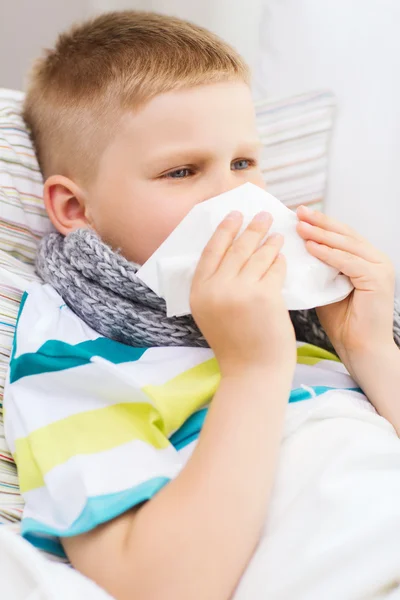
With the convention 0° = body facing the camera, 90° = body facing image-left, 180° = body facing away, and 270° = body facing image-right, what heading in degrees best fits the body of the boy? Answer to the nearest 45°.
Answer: approximately 315°
